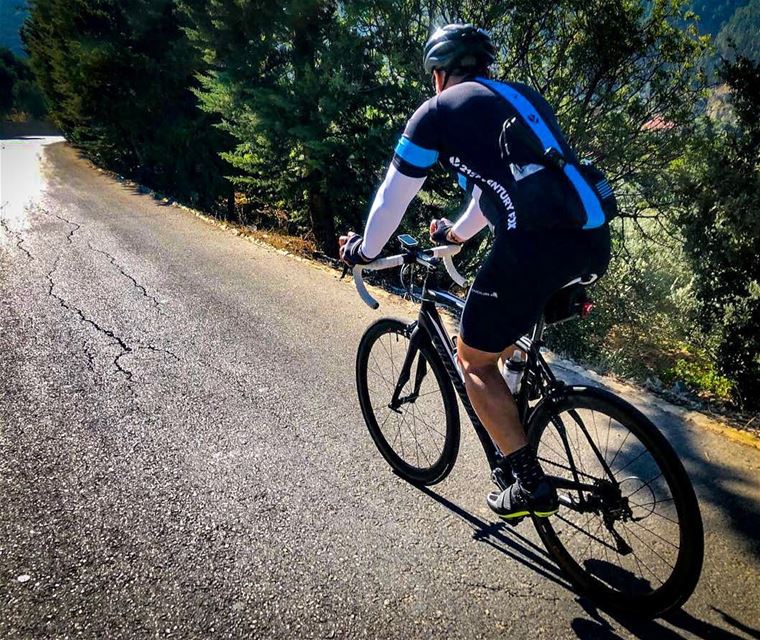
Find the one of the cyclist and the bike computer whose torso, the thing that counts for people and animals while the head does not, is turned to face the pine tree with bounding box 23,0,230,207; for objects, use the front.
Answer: the cyclist

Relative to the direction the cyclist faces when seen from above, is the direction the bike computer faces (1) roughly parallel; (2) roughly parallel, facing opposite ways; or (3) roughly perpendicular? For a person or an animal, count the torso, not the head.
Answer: roughly parallel, facing opposite ways

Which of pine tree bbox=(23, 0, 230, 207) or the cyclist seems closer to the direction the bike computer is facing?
the cyclist

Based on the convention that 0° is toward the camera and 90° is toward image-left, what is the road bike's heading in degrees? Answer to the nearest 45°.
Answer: approximately 135°

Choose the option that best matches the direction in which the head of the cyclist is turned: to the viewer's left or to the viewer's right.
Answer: to the viewer's left

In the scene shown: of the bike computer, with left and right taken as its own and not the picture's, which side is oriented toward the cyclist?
front

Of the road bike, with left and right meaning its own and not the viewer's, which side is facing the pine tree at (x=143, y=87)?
front

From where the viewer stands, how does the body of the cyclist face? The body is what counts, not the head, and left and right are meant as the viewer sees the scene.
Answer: facing away from the viewer and to the left of the viewer

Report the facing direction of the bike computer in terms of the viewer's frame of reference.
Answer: facing the viewer and to the right of the viewer
